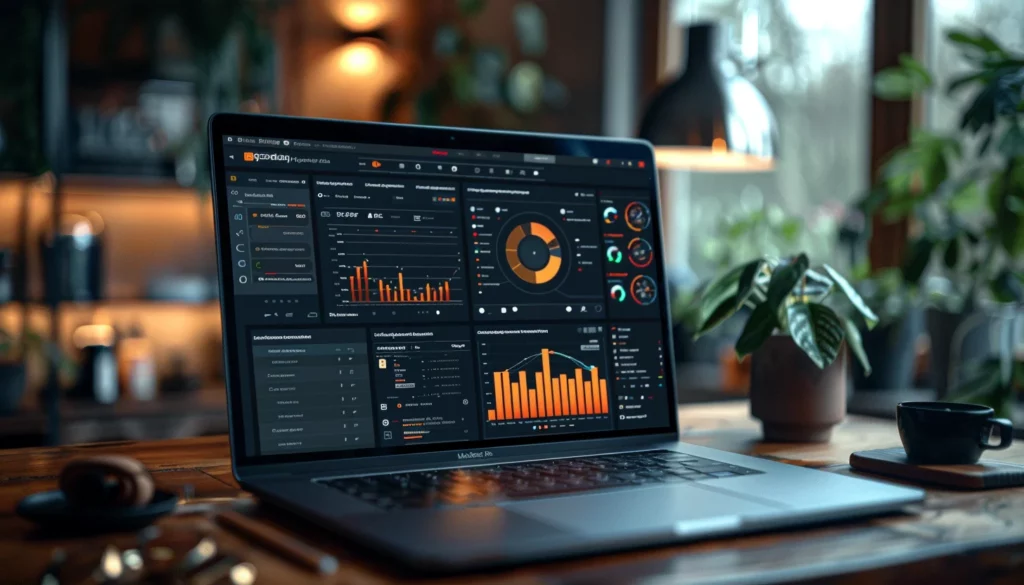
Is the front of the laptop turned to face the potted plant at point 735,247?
no

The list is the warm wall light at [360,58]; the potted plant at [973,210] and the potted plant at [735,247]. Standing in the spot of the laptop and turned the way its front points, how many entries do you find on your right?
0

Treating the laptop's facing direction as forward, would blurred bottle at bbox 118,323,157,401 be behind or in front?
behind

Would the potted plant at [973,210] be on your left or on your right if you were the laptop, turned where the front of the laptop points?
on your left

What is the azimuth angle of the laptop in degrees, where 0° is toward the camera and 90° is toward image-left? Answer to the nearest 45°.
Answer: approximately 315°

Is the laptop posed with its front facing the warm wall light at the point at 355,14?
no

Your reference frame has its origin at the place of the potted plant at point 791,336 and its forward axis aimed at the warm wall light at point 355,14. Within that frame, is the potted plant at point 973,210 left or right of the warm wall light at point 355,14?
right
